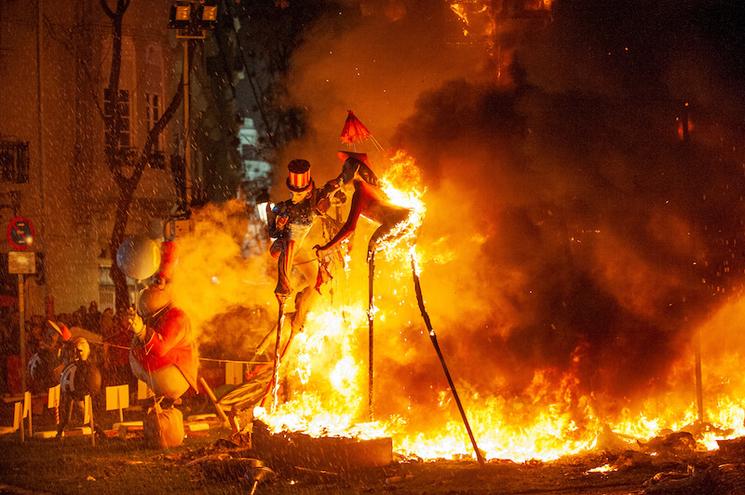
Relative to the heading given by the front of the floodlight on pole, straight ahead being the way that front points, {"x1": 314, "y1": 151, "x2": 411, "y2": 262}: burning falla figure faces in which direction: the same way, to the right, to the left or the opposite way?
to the right

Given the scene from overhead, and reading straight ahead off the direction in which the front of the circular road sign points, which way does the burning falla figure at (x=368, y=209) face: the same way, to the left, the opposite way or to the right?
to the right

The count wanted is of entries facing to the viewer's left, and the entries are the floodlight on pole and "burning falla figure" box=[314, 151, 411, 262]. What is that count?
1

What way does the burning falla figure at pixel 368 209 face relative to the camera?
to the viewer's left

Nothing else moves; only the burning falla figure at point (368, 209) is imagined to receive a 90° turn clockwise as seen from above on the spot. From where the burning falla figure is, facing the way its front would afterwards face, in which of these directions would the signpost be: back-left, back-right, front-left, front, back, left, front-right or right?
front-left
